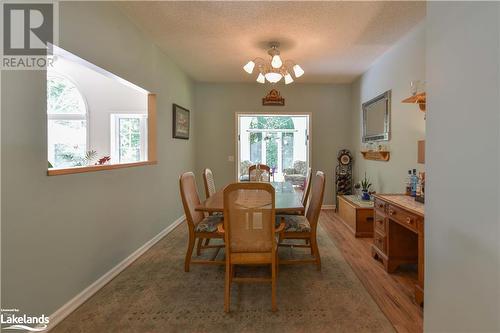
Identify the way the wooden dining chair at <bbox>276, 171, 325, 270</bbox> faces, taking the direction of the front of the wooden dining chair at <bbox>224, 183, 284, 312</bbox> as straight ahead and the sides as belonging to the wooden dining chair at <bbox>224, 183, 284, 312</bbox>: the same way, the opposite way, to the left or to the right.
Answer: to the left

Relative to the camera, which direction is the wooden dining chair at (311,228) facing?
to the viewer's left

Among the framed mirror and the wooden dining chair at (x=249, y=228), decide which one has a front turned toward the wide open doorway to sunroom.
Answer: the wooden dining chair

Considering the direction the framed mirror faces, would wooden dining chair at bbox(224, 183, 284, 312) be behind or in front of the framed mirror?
in front

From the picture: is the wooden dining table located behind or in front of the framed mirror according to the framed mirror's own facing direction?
in front

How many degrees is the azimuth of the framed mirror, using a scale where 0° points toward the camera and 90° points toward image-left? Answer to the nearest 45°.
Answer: approximately 45°

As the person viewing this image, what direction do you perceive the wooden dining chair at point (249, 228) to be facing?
facing away from the viewer

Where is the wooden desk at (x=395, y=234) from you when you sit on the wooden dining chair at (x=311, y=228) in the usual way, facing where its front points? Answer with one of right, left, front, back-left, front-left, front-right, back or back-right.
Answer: back

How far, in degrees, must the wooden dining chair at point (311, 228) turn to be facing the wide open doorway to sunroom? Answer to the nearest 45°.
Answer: approximately 90° to its right

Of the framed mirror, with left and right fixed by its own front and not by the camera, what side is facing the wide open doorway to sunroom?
front

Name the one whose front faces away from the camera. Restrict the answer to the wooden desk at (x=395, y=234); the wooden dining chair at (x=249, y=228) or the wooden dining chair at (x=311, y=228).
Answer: the wooden dining chair at (x=249, y=228)

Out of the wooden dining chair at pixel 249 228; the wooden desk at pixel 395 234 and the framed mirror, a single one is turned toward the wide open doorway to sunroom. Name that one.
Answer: the wooden dining chair
